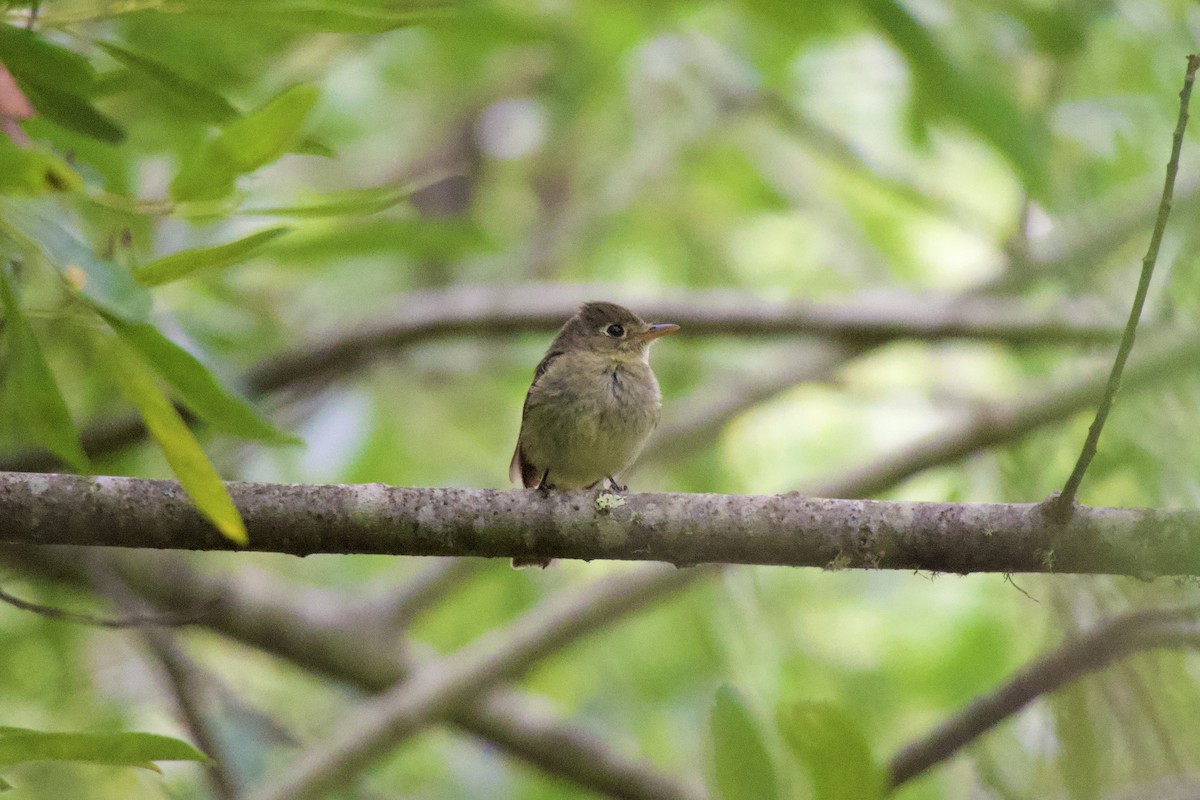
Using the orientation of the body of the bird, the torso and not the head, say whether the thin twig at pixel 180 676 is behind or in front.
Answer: behind

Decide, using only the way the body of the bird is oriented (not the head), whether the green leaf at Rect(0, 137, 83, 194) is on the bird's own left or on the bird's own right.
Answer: on the bird's own right

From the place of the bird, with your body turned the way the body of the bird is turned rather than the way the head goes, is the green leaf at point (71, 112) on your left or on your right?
on your right

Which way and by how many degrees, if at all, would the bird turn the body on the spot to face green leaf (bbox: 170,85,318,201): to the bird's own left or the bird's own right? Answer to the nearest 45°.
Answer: approximately 45° to the bird's own right

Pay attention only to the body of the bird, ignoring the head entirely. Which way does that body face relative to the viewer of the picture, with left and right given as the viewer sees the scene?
facing the viewer and to the right of the viewer

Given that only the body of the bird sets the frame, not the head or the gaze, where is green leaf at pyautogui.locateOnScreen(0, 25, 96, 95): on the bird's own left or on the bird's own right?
on the bird's own right

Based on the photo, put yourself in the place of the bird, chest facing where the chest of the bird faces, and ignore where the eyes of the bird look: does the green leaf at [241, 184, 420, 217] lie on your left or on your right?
on your right

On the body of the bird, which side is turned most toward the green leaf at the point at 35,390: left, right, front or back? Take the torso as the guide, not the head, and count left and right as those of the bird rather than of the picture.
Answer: right

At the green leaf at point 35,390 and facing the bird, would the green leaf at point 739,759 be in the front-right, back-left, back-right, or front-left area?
front-right
